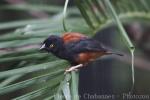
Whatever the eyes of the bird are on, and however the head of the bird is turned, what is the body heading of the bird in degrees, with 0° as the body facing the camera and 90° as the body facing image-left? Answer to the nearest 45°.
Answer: approximately 90°
